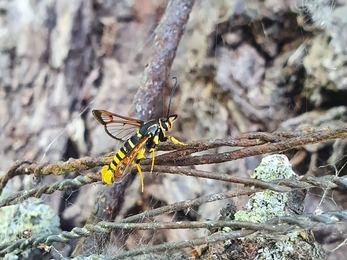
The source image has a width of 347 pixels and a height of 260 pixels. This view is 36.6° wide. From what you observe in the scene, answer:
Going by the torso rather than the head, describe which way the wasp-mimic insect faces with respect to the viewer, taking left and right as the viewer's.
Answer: facing to the right of the viewer
